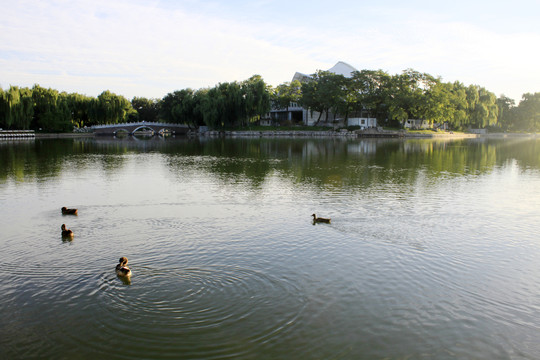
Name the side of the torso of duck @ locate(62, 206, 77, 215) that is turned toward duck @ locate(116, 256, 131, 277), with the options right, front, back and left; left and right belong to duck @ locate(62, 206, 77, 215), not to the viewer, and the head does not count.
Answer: left

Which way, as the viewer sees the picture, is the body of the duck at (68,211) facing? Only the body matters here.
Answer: to the viewer's left
